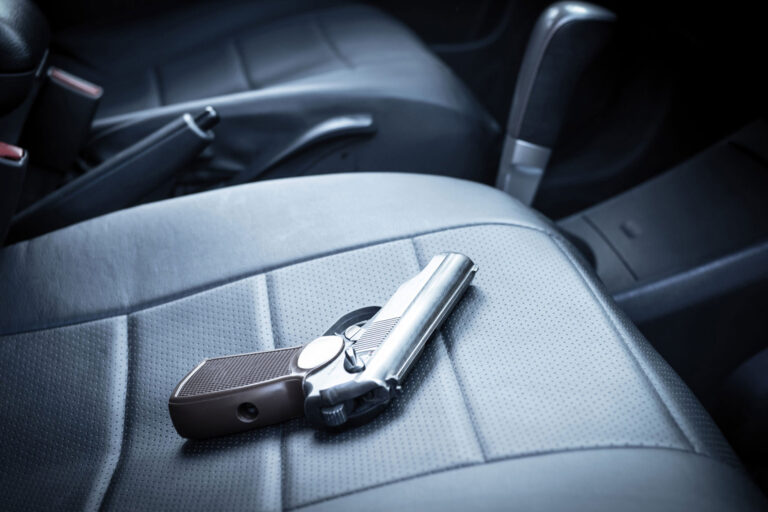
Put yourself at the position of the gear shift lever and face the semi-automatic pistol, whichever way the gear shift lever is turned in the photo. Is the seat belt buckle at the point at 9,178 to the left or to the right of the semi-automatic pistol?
right

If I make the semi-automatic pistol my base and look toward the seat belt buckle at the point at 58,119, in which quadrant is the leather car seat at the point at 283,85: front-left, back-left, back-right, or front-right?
front-right

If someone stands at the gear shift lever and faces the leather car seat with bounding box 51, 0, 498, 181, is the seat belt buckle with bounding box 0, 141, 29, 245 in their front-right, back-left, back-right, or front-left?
front-left

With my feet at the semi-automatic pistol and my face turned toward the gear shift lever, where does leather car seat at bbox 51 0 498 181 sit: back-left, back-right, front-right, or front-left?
front-left

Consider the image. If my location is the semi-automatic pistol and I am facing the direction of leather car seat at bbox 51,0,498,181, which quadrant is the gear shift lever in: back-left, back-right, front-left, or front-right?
front-right

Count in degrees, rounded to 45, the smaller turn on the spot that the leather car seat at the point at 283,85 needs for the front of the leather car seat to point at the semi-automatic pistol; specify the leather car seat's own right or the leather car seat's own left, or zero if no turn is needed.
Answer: approximately 90° to the leather car seat's own right

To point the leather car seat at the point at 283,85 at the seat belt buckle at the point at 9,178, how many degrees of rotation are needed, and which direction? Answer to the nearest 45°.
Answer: approximately 135° to its right

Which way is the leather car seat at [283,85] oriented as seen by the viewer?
to the viewer's right
